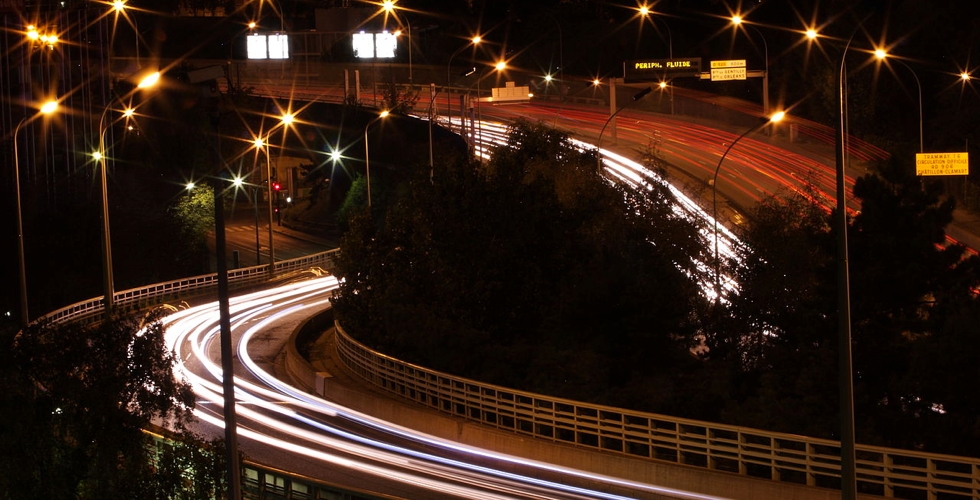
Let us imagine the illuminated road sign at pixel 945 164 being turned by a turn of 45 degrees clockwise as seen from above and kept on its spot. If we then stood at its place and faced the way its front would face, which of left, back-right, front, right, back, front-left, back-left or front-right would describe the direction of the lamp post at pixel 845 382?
front-left

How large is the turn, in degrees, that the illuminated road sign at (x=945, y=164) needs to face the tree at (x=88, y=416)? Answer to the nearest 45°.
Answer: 0° — it already faces it

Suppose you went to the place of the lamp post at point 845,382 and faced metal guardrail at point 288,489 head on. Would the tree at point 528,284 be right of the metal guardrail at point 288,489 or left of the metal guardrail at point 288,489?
right

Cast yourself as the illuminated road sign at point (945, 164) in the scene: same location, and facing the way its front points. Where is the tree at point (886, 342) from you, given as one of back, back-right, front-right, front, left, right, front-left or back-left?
front

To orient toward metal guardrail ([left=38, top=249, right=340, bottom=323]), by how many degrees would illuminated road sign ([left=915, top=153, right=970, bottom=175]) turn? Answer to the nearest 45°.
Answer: approximately 90° to its right

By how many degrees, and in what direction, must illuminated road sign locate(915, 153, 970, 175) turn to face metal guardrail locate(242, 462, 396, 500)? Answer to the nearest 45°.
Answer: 0° — it already faces it

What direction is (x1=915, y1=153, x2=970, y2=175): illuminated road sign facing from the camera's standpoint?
toward the camera
